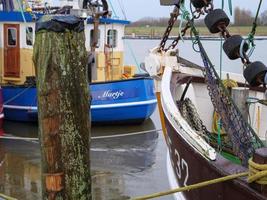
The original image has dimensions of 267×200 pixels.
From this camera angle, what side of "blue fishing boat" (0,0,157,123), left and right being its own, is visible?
right

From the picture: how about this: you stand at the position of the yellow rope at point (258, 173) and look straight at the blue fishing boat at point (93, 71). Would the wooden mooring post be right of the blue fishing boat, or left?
left

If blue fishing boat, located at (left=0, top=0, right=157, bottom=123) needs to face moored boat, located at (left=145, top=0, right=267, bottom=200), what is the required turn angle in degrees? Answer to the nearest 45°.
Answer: approximately 90° to its right
